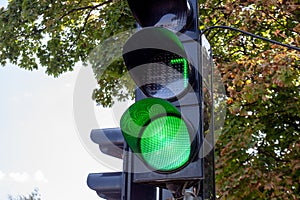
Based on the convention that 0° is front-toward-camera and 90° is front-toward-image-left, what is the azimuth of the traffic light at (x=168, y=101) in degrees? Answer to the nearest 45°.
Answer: approximately 45°
